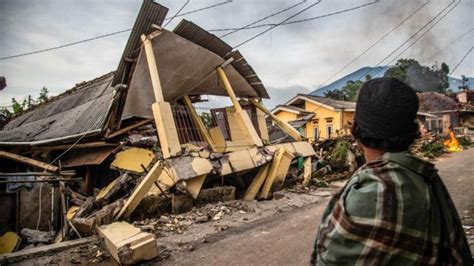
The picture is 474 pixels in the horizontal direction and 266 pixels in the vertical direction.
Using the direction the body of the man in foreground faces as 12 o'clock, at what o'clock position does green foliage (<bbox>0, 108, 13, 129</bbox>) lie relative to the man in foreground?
The green foliage is roughly at 10 o'clock from the man in foreground.

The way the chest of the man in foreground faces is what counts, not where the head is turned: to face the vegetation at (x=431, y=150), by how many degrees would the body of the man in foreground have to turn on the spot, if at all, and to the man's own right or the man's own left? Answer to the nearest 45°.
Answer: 0° — they already face it

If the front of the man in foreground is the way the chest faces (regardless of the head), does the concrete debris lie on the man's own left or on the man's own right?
on the man's own left

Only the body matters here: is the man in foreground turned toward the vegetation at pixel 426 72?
yes

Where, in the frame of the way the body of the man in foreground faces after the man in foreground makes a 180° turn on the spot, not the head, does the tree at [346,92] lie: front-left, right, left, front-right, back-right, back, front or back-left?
back

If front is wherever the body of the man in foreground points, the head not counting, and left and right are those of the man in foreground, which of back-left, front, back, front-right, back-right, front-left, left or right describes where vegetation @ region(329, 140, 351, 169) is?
front

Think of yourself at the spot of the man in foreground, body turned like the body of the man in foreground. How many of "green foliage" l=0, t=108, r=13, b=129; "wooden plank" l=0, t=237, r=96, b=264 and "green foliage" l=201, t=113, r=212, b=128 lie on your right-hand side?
0

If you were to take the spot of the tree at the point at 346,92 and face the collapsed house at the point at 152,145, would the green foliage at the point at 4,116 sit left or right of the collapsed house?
right

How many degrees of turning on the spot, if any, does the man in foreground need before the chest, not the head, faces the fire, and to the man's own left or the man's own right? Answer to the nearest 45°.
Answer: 0° — they already face it

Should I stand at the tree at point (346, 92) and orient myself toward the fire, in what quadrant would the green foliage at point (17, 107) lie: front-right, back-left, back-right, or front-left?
front-right

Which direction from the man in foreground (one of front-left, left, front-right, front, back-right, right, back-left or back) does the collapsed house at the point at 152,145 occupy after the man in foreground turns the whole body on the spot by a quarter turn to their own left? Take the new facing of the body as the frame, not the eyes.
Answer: front-right

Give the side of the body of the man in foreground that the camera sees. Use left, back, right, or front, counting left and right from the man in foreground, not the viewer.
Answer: back

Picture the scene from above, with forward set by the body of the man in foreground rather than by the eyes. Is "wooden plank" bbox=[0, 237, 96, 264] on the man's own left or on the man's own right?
on the man's own left

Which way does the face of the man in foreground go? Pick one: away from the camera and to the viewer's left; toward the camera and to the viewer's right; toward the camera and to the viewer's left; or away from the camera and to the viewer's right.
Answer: away from the camera and to the viewer's left

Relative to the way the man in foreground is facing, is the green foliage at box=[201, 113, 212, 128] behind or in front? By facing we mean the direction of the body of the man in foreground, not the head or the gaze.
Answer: in front

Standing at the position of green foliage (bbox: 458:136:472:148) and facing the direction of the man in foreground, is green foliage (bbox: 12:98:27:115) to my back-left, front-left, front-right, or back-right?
front-right

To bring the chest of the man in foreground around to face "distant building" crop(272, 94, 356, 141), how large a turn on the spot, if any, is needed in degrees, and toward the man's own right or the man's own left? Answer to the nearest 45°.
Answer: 0° — they already face it

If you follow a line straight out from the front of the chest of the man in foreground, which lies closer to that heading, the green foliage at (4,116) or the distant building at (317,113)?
the distant building

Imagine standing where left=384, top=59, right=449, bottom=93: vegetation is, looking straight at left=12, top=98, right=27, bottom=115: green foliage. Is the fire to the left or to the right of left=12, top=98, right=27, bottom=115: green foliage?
left
